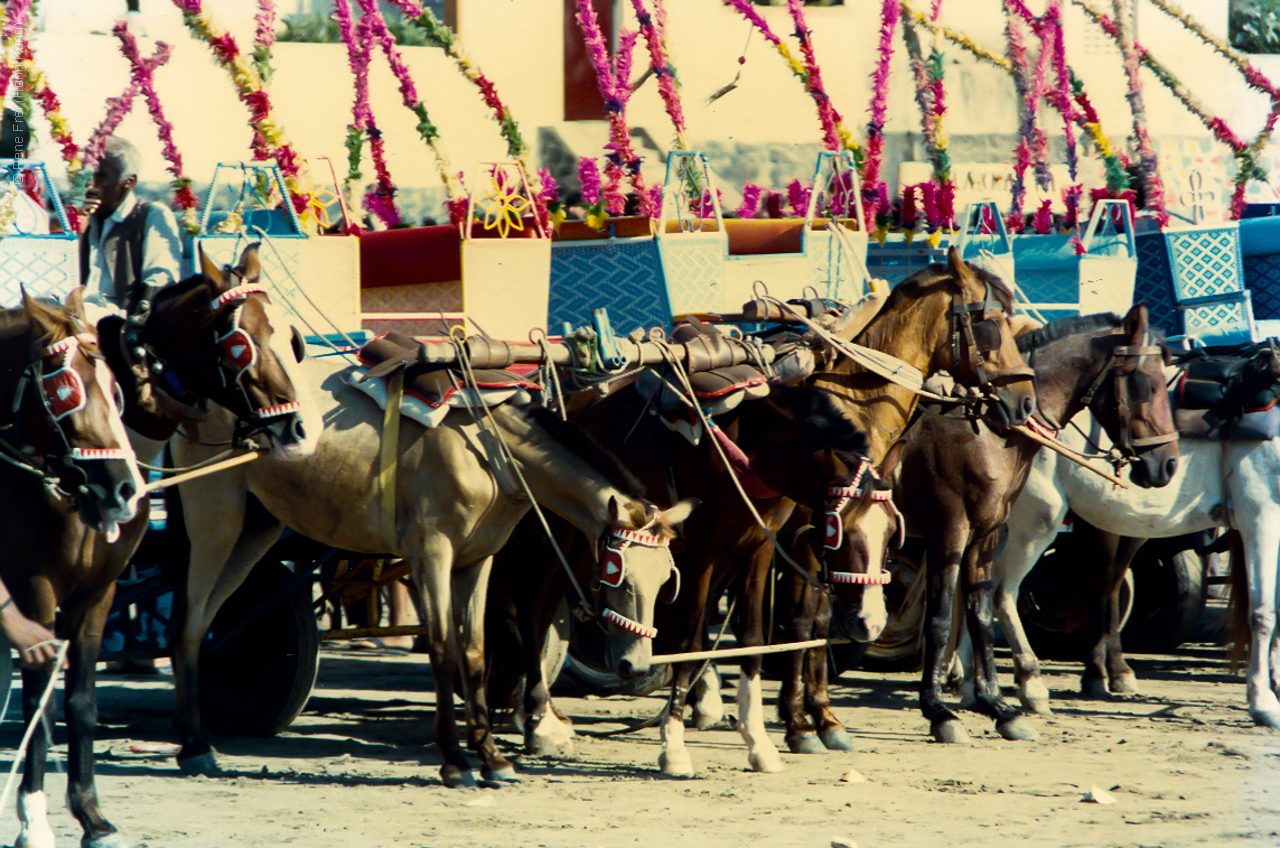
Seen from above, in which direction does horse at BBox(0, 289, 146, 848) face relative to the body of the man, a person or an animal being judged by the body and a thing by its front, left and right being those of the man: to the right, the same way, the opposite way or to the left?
to the left

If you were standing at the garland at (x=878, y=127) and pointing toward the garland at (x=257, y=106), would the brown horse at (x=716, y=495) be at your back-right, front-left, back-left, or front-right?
front-left

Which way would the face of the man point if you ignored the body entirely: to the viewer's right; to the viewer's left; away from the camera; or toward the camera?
to the viewer's left

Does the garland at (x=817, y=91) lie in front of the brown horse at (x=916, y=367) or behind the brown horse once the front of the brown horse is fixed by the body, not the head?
behind

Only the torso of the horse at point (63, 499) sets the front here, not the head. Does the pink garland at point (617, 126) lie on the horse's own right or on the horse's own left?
on the horse's own left

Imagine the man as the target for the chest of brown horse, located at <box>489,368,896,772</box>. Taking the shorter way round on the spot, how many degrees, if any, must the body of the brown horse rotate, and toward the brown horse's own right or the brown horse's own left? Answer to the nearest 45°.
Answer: approximately 135° to the brown horse's own right

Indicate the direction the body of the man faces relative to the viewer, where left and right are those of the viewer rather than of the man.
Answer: facing the viewer and to the left of the viewer

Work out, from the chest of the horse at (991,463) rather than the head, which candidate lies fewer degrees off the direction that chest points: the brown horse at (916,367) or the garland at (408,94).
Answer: the brown horse

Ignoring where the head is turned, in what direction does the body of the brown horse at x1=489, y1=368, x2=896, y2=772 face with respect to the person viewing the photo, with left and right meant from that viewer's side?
facing the viewer and to the right of the viewer

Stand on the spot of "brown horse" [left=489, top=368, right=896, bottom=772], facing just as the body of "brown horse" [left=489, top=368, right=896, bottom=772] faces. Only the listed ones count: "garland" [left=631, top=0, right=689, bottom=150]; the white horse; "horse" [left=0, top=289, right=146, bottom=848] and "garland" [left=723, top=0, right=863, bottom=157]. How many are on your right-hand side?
1

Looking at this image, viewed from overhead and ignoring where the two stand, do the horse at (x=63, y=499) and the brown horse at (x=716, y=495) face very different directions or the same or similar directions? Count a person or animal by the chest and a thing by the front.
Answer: same or similar directions

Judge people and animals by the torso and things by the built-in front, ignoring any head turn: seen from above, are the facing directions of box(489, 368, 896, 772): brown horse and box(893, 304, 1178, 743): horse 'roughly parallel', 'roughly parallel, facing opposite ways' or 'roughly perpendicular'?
roughly parallel
